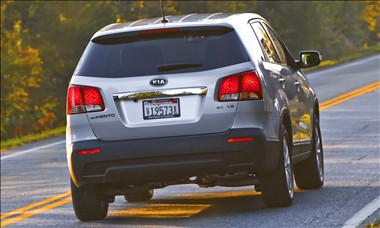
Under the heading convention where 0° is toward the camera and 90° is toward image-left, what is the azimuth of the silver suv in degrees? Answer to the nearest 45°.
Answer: approximately 180°
